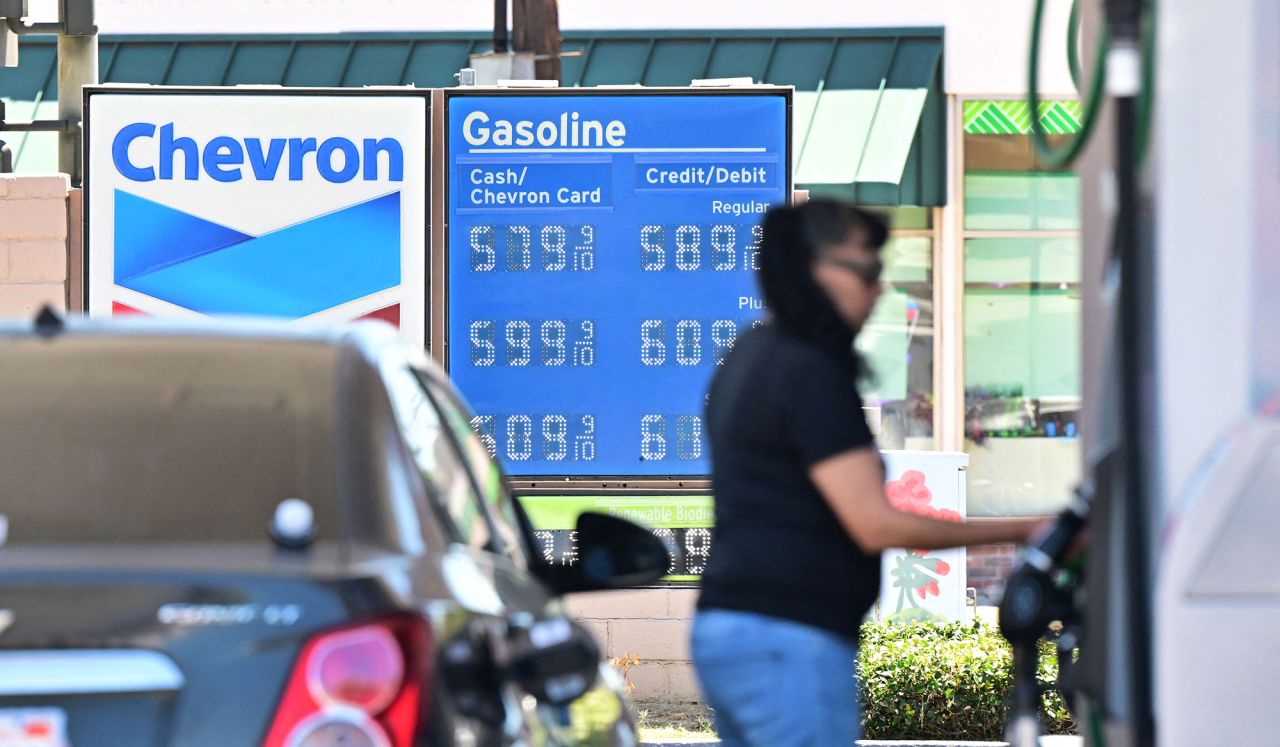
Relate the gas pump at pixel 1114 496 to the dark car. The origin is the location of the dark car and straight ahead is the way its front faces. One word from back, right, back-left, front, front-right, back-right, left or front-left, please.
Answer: right

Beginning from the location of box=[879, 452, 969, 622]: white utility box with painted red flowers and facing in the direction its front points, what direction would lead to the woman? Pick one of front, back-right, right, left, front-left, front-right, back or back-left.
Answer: front

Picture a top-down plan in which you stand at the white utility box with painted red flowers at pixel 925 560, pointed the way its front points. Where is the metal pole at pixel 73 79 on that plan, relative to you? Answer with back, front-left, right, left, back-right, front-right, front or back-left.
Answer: right

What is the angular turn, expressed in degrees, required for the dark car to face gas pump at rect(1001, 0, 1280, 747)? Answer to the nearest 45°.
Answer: approximately 90° to its right

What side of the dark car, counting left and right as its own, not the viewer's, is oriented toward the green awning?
front

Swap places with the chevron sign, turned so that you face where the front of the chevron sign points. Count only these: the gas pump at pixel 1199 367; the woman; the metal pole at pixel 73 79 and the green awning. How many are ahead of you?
2

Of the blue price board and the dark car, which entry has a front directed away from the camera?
the dark car

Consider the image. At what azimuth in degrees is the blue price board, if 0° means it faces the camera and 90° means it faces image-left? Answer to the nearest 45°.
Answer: approximately 0°

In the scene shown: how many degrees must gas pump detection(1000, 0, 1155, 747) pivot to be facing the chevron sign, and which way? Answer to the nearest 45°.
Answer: approximately 45° to its right

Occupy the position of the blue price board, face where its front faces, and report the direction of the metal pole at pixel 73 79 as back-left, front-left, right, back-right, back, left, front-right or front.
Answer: right

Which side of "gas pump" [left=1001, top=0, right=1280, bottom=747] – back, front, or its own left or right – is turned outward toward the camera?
left

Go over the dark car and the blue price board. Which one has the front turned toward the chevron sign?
the dark car

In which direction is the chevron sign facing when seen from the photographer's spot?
facing the viewer

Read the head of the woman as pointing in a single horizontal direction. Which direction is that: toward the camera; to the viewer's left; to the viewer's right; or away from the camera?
to the viewer's right

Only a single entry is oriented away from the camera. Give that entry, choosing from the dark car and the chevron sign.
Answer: the dark car
